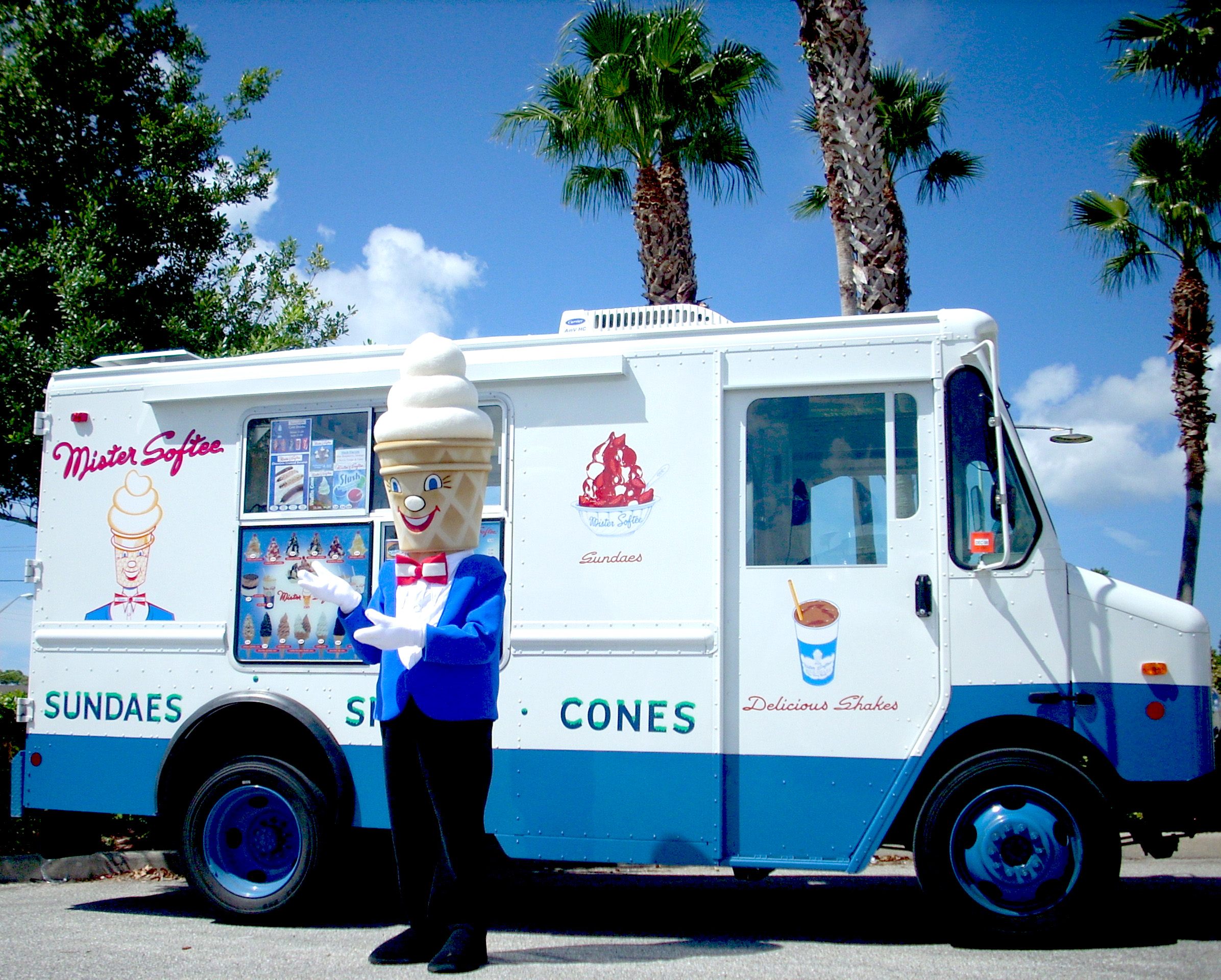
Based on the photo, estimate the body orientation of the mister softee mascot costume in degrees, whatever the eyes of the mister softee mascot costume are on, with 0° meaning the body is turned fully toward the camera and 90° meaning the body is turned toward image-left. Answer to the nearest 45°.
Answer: approximately 45°

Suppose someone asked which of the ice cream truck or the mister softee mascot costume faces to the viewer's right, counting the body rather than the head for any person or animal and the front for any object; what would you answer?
the ice cream truck

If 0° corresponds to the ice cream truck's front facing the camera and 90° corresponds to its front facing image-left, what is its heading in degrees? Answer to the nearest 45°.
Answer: approximately 270°

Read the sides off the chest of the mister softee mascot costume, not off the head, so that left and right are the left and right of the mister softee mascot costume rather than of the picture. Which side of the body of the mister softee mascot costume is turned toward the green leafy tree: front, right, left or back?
right

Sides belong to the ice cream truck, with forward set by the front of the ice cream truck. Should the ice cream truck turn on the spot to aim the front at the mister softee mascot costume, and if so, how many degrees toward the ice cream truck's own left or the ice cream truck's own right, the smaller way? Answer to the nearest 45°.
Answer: approximately 135° to the ice cream truck's own right

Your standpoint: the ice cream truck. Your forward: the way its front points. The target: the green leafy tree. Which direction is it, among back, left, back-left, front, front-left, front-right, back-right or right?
back-left

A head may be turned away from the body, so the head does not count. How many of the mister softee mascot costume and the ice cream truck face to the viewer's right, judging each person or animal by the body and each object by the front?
1
